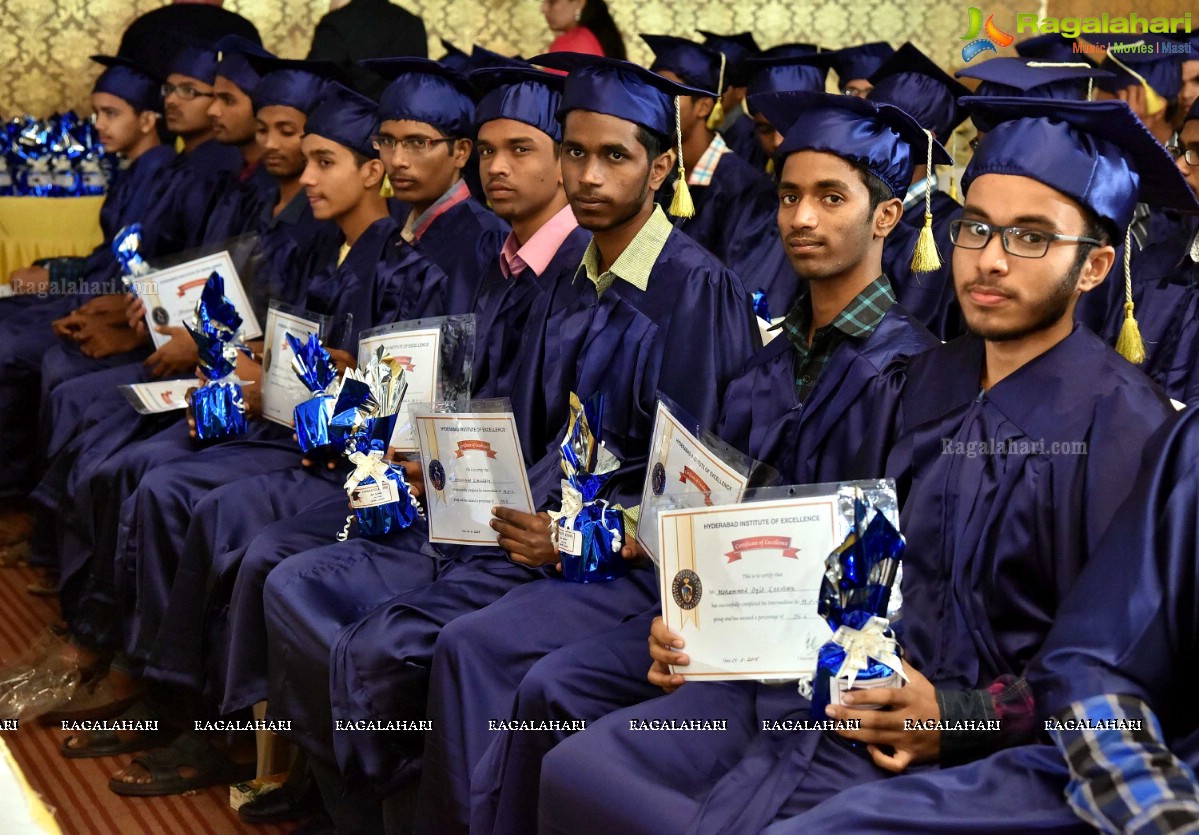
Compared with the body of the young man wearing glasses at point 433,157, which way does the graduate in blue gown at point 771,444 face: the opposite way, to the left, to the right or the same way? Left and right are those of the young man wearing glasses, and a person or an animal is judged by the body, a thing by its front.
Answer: the same way

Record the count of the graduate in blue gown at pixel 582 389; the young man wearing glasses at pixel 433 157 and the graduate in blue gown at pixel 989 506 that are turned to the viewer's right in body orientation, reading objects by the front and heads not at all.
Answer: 0

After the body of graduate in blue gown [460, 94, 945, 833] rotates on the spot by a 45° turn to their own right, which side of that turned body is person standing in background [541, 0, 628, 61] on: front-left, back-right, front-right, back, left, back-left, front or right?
right

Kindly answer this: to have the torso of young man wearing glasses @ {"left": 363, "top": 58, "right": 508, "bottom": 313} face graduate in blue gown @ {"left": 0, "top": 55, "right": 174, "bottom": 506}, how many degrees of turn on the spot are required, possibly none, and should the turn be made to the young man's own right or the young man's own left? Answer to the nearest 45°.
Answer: approximately 90° to the young man's own right

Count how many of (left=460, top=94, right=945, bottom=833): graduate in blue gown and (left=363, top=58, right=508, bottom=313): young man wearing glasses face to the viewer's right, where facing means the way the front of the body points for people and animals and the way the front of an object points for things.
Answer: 0

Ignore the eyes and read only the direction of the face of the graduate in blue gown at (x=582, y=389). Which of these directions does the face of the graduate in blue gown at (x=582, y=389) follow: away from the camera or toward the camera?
toward the camera

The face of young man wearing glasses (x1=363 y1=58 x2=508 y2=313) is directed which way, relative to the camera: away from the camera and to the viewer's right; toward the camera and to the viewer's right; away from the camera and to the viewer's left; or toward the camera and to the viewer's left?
toward the camera and to the viewer's left

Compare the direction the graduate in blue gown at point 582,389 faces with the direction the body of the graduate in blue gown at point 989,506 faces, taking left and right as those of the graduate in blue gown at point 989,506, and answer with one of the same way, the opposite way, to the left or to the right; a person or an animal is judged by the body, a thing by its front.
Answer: the same way

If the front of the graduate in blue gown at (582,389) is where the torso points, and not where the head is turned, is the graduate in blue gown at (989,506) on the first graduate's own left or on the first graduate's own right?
on the first graduate's own left

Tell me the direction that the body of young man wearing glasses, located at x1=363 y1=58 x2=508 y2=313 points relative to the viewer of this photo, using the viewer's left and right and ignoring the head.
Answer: facing the viewer and to the left of the viewer

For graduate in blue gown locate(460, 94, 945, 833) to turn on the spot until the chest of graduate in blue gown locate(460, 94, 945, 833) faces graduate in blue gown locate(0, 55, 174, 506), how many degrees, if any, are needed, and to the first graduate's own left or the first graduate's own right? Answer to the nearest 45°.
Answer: approximately 90° to the first graduate's own right

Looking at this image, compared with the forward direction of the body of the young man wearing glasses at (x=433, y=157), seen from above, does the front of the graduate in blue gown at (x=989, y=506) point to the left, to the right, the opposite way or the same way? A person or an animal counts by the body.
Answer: the same way

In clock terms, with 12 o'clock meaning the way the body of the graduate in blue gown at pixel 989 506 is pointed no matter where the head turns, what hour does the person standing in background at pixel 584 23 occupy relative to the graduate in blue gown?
The person standing in background is roughly at 4 o'clock from the graduate in blue gown.

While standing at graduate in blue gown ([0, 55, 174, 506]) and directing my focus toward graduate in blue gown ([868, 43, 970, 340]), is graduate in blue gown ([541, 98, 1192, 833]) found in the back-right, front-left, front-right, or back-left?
front-right

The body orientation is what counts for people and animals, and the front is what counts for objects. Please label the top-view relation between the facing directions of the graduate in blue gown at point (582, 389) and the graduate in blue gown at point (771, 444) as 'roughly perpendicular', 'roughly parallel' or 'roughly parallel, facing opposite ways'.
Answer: roughly parallel

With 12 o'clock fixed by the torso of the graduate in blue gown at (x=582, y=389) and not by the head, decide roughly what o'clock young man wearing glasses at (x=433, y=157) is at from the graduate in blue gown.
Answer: The young man wearing glasses is roughly at 4 o'clock from the graduate in blue gown.
